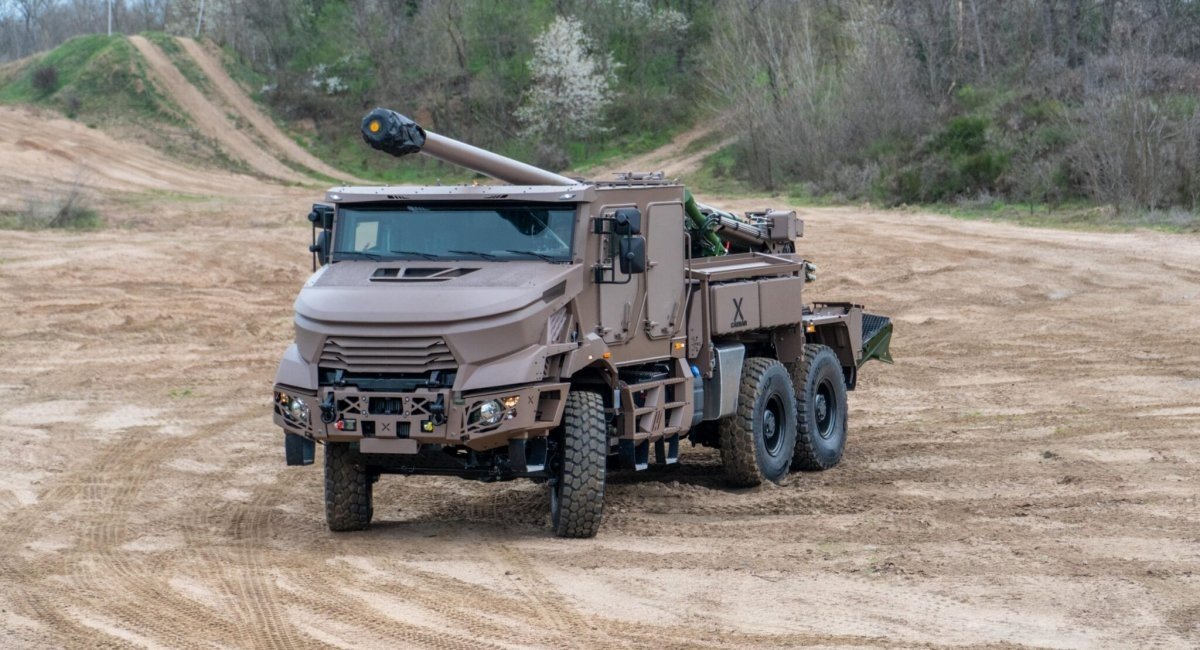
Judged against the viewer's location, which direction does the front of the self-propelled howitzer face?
facing the viewer and to the left of the viewer
